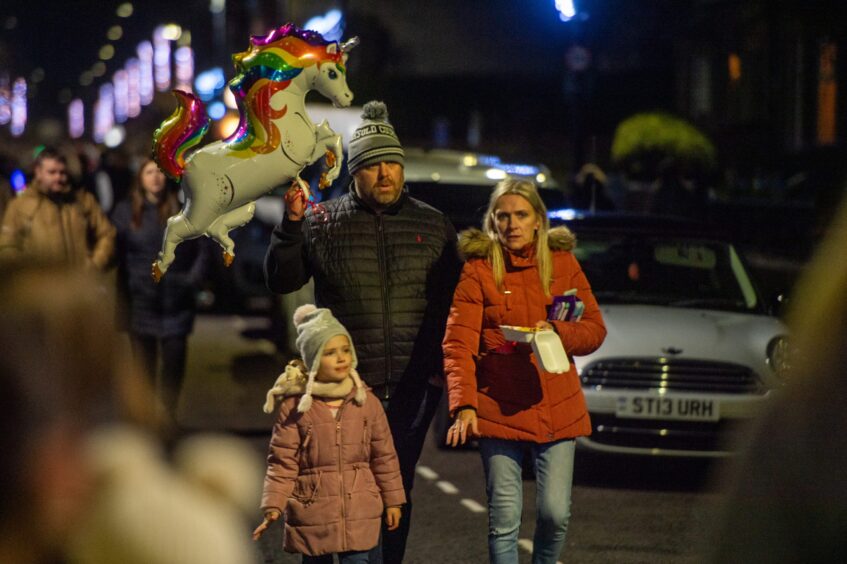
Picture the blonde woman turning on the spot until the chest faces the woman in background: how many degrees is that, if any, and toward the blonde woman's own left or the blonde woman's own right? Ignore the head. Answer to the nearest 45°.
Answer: approximately 135° to the blonde woman's own right

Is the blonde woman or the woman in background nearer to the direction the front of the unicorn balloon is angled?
the blonde woman

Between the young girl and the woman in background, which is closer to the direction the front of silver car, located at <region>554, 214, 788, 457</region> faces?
the young girl

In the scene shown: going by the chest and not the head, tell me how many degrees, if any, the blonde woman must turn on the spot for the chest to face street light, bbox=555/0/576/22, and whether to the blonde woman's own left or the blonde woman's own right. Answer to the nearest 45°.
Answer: approximately 180°

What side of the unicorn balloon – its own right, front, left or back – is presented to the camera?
right

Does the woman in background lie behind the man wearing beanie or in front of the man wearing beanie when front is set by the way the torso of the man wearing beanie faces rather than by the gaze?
behind

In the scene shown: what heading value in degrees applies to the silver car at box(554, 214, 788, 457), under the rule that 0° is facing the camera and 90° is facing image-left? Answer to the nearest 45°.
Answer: approximately 0°
